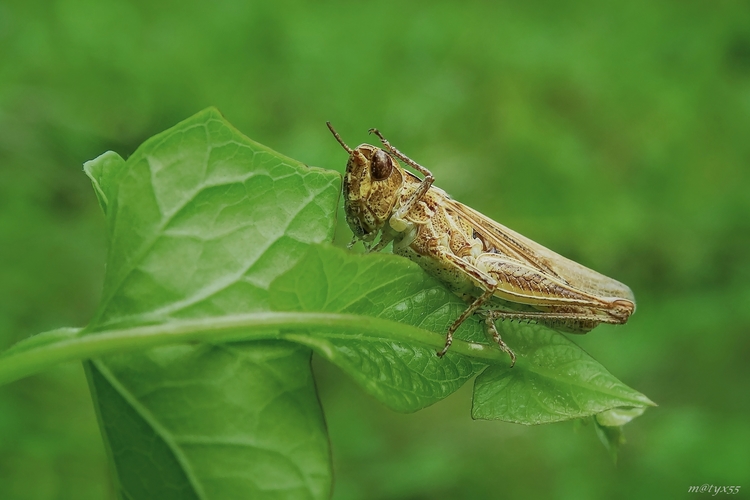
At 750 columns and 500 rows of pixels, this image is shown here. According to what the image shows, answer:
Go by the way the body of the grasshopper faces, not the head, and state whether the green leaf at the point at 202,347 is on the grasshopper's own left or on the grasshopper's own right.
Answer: on the grasshopper's own left

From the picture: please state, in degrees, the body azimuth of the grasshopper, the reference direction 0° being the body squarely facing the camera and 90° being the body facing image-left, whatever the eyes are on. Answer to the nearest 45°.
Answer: approximately 90°
